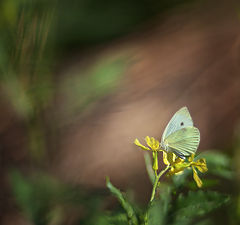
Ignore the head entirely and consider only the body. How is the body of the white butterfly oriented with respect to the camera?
to the viewer's left
